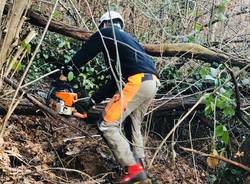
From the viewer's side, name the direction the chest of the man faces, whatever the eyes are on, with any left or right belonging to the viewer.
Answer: facing away from the viewer and to the left of the viewer
